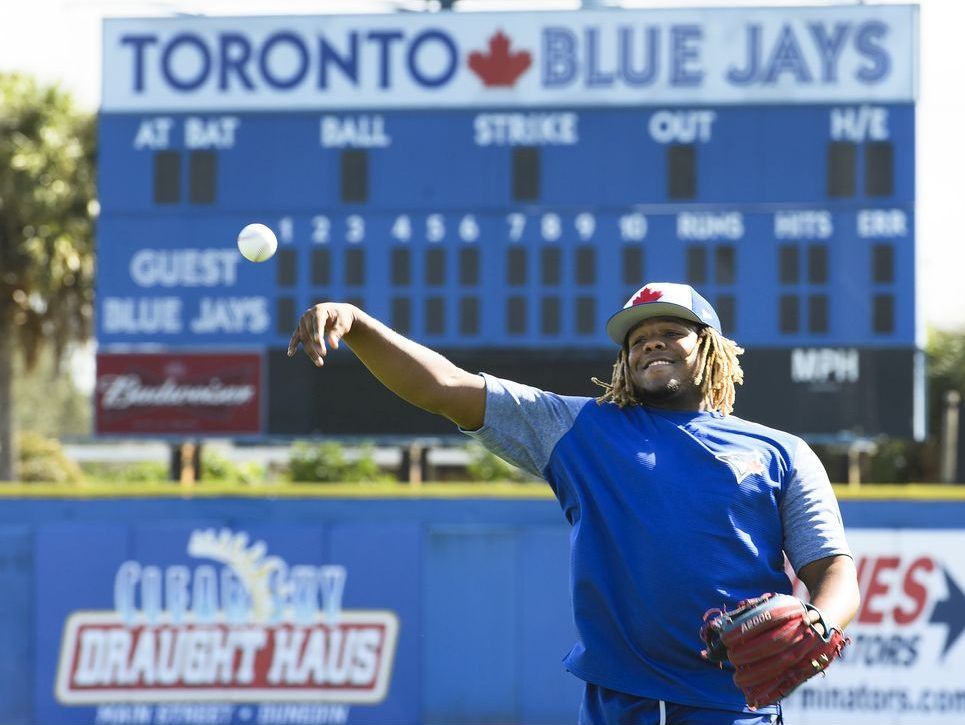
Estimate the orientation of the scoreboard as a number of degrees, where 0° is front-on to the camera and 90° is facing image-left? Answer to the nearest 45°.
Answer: approximately 0°

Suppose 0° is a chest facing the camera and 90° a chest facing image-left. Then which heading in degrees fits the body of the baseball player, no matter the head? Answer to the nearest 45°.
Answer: approximately 0°

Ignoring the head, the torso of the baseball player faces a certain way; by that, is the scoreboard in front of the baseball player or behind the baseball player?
behind

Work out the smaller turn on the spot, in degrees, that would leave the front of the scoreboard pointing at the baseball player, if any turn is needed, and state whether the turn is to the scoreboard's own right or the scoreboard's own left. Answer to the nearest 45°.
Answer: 0° — it already faces them

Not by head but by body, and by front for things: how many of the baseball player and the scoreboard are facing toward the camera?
2

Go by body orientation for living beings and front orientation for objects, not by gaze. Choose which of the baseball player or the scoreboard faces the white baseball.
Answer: the scoreboard

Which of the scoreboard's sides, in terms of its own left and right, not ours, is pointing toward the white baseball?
front
